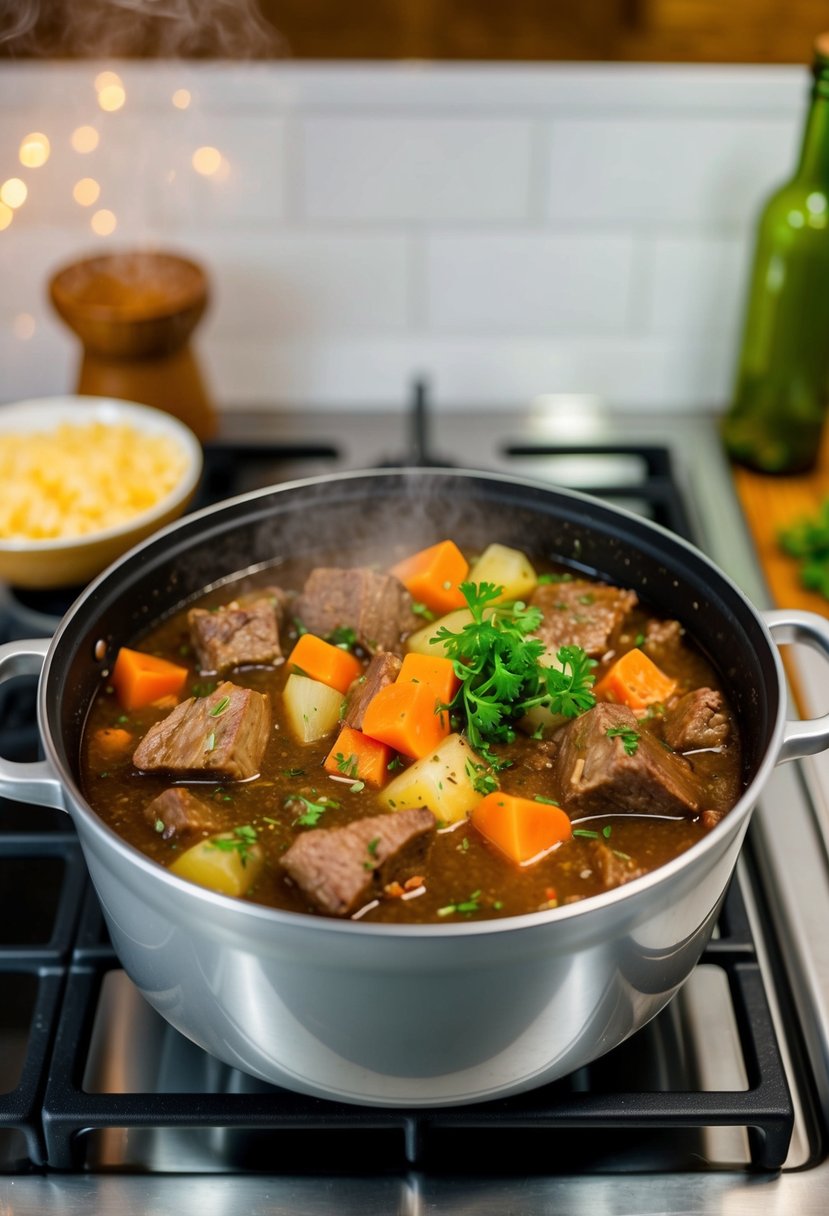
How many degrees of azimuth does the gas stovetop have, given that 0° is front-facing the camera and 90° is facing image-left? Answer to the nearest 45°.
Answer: approximately 0°

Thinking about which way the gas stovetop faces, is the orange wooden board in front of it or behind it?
behind
